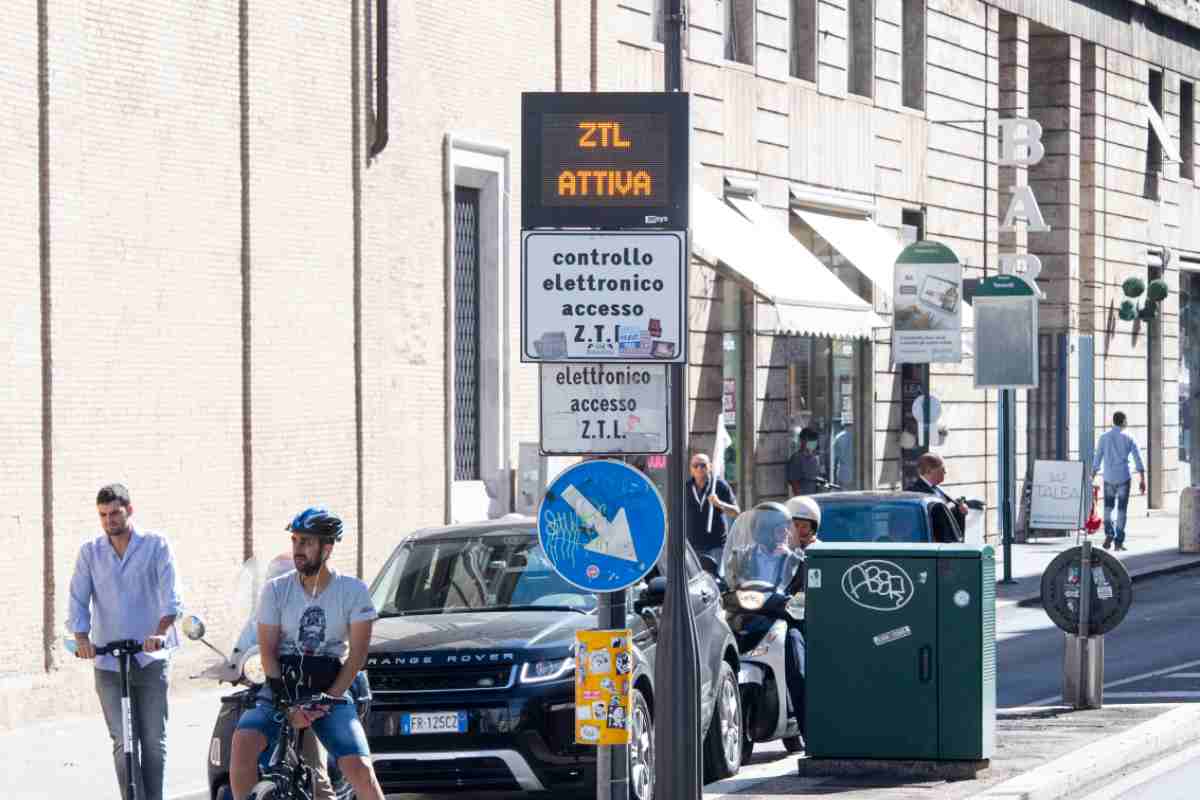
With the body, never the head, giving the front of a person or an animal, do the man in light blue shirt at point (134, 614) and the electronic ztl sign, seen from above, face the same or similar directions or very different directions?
same or similar directions

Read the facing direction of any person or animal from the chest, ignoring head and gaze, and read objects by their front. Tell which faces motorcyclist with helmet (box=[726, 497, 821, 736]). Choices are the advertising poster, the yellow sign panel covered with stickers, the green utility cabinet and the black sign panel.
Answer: the advertising poster

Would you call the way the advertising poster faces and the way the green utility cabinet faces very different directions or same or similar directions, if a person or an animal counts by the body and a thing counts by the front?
same or similar directions

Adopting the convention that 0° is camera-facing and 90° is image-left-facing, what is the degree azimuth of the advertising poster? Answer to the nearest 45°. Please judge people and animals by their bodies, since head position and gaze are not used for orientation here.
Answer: approximately 0°

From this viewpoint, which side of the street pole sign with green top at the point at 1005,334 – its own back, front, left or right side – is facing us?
front

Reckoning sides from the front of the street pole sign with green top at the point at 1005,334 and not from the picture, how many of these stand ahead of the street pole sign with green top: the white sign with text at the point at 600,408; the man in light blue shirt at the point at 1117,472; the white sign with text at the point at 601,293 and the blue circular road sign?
3

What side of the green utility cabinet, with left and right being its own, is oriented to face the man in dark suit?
back

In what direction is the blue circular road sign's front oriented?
toward the camera

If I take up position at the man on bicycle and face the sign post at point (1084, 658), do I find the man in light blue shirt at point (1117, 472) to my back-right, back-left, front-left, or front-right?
front-left

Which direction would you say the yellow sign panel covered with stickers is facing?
toward the camera
